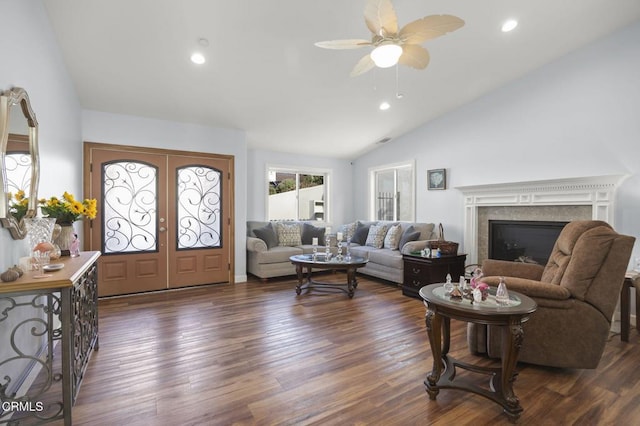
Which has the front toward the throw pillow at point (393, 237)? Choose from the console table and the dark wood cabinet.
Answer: the console table

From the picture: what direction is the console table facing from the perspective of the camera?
to the viewer's right

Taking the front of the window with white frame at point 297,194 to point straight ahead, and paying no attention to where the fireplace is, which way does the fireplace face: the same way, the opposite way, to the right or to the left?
to the right

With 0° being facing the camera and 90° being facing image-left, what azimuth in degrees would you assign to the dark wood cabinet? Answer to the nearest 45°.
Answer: approximately 45°

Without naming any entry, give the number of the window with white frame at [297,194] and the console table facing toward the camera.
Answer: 1

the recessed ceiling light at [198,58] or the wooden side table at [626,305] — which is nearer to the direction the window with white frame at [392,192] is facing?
the recessed ceiling light

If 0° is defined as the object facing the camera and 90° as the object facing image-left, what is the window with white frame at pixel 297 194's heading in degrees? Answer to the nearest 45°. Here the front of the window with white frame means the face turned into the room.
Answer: approximately 0°

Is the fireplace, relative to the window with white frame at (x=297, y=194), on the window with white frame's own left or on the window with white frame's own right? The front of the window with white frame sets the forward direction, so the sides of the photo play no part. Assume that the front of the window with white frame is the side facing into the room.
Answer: on the window with white frame's own left

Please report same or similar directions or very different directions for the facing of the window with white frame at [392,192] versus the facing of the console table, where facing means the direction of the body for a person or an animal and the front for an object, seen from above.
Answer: very different directions

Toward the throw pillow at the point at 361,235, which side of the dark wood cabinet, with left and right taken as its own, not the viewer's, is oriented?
right

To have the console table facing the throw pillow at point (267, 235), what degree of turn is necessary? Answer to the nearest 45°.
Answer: approximately 45° to its left

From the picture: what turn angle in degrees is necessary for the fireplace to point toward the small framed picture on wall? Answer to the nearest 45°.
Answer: approximately 45° to its right

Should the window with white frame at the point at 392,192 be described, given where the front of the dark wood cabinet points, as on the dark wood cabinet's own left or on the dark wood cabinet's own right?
on the dark wood cabinet's own right
